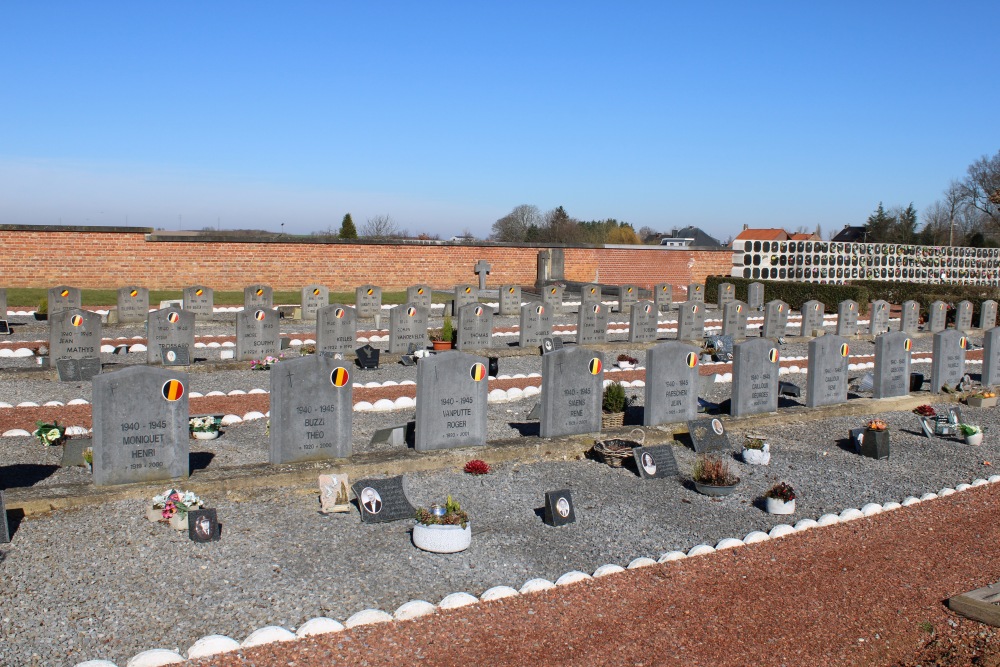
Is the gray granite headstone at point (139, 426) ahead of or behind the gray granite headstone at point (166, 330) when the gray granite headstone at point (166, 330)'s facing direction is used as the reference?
ahead

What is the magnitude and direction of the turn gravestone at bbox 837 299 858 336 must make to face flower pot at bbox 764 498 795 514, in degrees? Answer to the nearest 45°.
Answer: approximately 45° to its right

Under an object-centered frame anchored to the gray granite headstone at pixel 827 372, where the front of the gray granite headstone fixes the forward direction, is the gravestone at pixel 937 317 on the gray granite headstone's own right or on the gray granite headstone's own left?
on the gray granite headstone's own left

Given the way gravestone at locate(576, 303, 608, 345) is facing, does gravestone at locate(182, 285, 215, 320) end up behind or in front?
behind

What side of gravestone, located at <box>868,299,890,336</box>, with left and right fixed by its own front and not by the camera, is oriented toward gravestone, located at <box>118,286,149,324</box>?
right

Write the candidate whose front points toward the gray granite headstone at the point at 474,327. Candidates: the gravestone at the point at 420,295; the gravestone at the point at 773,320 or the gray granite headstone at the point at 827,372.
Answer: the gravestone at the point at 420,295

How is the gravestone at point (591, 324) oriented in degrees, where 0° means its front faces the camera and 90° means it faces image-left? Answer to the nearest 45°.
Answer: approximately 315°

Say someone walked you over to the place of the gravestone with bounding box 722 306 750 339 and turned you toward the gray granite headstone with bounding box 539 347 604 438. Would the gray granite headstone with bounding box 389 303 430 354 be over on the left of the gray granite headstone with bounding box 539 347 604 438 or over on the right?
right
